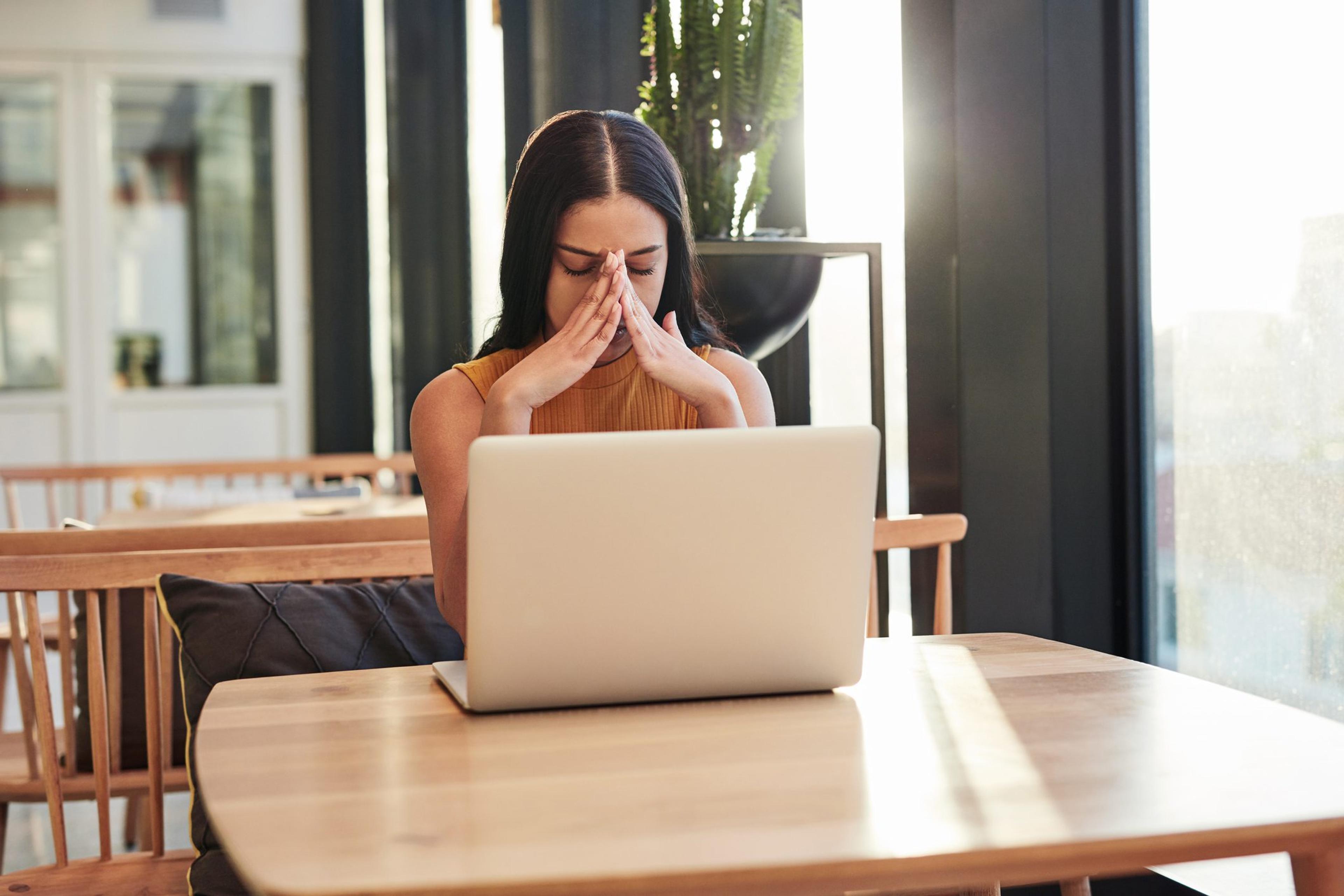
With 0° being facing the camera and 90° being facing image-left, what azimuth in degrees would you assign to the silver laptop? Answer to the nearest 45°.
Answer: approximately 180°

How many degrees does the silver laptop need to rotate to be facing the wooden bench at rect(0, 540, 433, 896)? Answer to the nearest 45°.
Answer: approximately 45° to its left

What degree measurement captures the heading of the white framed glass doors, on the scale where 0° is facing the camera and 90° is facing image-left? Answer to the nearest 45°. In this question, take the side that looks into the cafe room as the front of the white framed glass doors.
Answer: approximately 0°

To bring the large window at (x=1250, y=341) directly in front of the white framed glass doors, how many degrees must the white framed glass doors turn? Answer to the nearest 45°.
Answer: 0° — it already faces it

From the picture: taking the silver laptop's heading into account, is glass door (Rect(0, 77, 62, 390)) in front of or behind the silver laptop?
in front

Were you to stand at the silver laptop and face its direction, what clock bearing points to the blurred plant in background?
The blurred plant in background is roughly at 12 o'clock from the silver laptop.
